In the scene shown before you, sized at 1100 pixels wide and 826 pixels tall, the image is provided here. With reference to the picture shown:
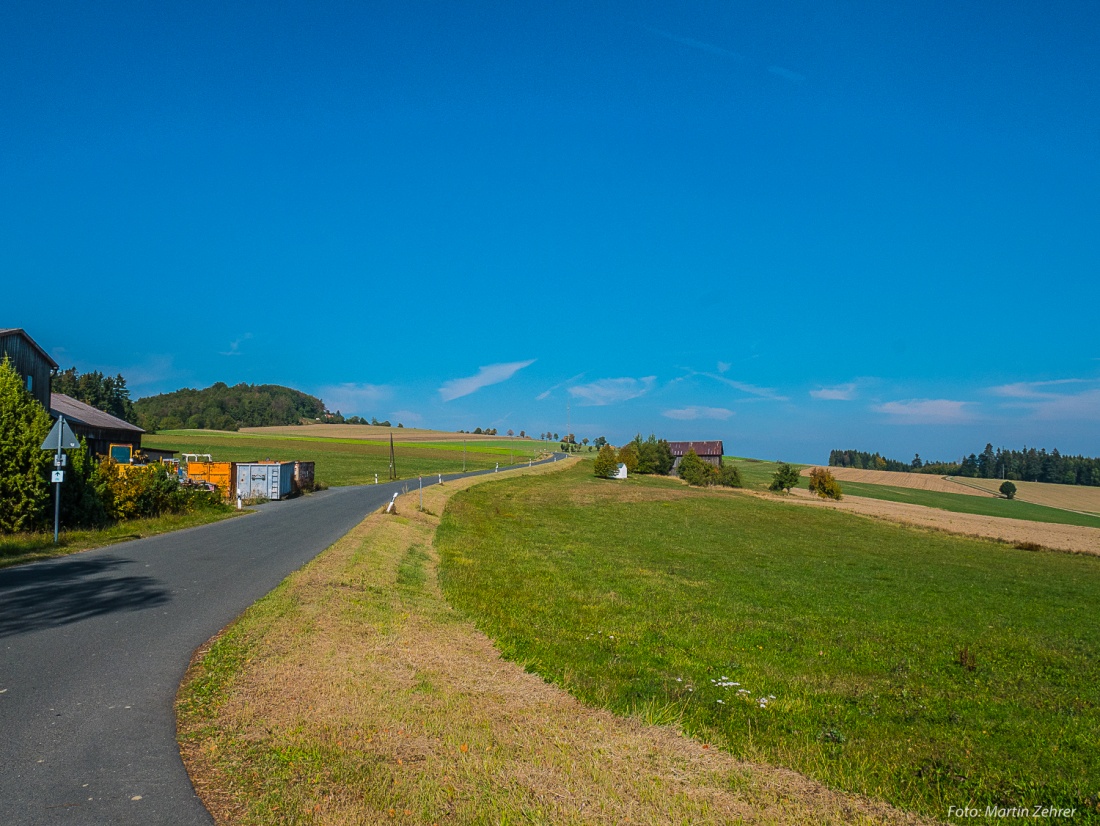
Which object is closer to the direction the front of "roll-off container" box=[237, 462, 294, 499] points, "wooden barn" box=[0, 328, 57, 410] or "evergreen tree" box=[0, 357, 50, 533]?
the evergreen tree

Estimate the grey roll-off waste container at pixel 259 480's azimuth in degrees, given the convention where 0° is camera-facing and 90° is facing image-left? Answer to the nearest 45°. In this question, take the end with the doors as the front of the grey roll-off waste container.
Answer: approximately 0°

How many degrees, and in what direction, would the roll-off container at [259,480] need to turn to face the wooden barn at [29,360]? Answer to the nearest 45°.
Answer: approximately 90° to its right

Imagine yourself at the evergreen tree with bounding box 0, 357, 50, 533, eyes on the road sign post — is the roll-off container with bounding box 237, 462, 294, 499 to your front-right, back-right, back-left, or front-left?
back-left

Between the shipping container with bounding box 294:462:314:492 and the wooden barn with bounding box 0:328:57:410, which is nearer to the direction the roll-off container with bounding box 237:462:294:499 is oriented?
the wooden barn

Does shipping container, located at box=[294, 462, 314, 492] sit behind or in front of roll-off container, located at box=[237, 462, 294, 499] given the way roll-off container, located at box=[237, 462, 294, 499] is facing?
behind

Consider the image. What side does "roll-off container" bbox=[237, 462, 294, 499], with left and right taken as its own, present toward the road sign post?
front

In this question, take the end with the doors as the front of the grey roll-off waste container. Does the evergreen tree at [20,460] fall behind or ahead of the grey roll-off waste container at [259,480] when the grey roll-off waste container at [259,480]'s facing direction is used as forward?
ahead

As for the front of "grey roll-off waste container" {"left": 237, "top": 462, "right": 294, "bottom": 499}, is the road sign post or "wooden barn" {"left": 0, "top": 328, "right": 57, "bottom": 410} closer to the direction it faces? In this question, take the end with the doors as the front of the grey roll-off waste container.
the road sign post

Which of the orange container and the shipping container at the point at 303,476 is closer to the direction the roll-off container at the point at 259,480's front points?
the orange container
